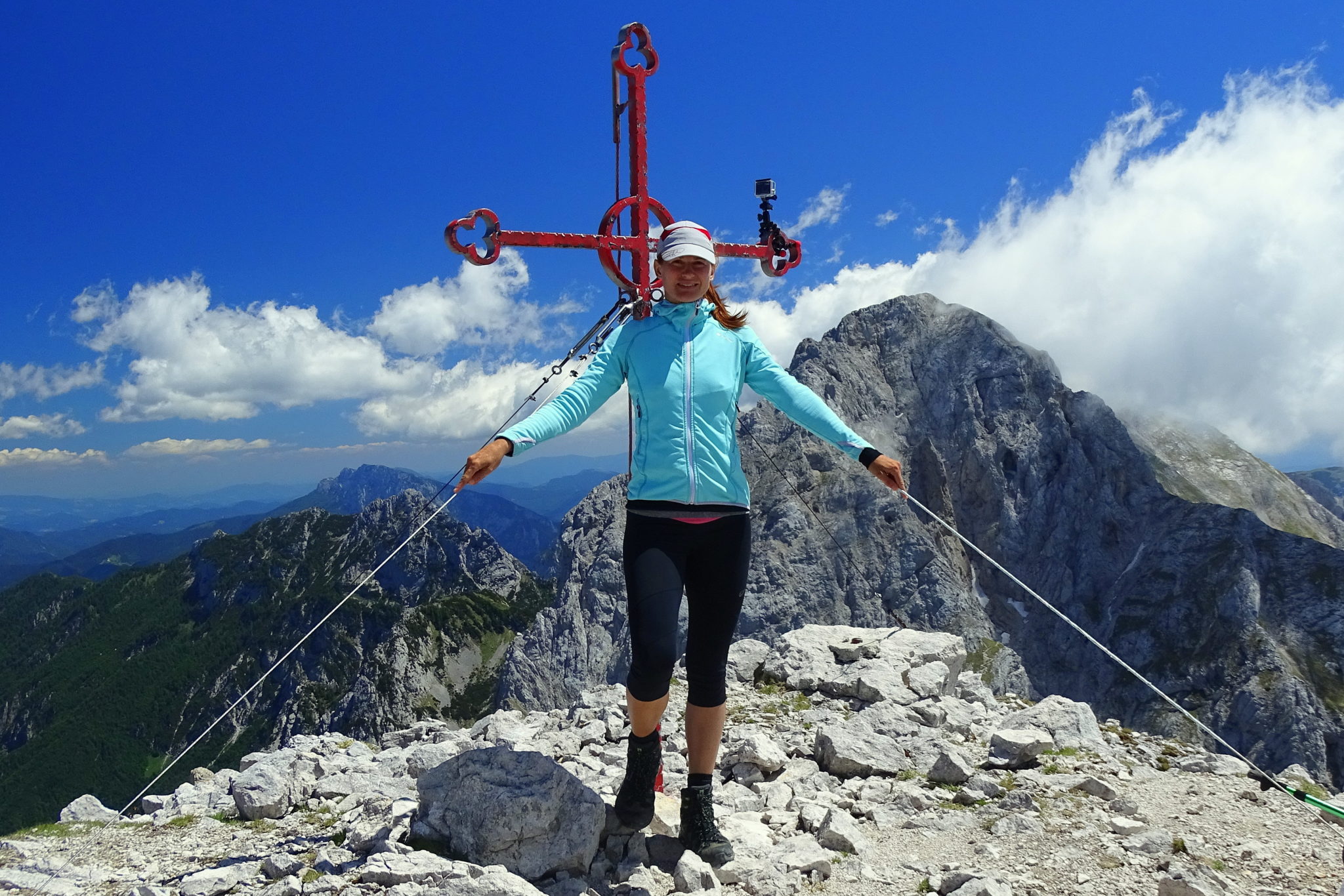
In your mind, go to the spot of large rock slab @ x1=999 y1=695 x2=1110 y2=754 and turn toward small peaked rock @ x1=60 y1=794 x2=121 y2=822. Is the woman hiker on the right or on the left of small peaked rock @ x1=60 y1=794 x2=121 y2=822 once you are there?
left

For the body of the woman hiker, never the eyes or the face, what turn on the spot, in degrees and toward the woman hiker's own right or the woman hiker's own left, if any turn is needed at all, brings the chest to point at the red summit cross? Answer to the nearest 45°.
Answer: approximately 180°

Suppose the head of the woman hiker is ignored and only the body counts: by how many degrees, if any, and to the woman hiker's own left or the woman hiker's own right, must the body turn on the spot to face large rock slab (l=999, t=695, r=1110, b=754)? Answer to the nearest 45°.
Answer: approximately 135° to the woman hiker's own left

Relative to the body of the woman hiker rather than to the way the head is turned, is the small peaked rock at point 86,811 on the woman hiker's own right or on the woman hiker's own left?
on the woman hiker's own right

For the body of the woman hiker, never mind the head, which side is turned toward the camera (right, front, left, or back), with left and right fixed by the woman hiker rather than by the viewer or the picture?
front

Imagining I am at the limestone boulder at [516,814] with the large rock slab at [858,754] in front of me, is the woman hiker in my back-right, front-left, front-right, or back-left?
front-right
